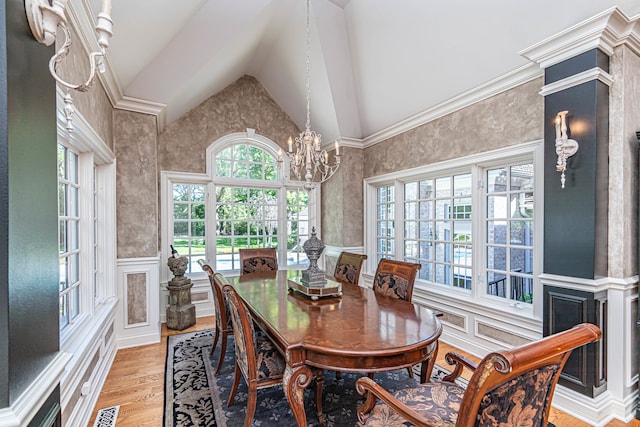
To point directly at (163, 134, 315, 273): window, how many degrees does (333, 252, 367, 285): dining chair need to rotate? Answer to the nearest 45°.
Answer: approximately 90° to its right

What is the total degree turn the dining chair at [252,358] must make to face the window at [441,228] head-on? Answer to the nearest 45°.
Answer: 0° — it already faces it

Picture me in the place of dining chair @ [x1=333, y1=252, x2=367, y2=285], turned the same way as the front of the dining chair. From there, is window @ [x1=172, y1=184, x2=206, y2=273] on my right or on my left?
on my right

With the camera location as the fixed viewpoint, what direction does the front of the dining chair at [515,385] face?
facing away from the viewer and to the left of the viewer

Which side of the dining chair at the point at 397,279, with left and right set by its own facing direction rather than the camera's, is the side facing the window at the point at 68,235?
front

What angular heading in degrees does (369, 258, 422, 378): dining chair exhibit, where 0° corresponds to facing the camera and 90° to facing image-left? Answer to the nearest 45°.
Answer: approximately 45°

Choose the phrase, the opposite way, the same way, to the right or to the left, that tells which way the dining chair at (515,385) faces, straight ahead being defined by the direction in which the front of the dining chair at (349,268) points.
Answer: to the right

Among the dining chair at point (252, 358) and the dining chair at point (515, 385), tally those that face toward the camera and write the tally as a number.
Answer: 0

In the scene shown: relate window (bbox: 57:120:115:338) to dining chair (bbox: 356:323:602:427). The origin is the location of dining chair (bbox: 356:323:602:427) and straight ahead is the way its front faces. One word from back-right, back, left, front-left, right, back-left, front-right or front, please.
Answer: front-left

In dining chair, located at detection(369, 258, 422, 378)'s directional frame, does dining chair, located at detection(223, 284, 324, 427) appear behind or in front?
in front

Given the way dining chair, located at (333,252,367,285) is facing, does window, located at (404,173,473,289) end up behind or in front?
behind

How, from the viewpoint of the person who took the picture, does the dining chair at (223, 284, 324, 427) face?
facing away from the viewer and to the right of the viewer

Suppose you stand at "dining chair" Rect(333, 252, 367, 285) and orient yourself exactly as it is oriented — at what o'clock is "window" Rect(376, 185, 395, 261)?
The window is roughly at 5 o'clock from the dining chair.
